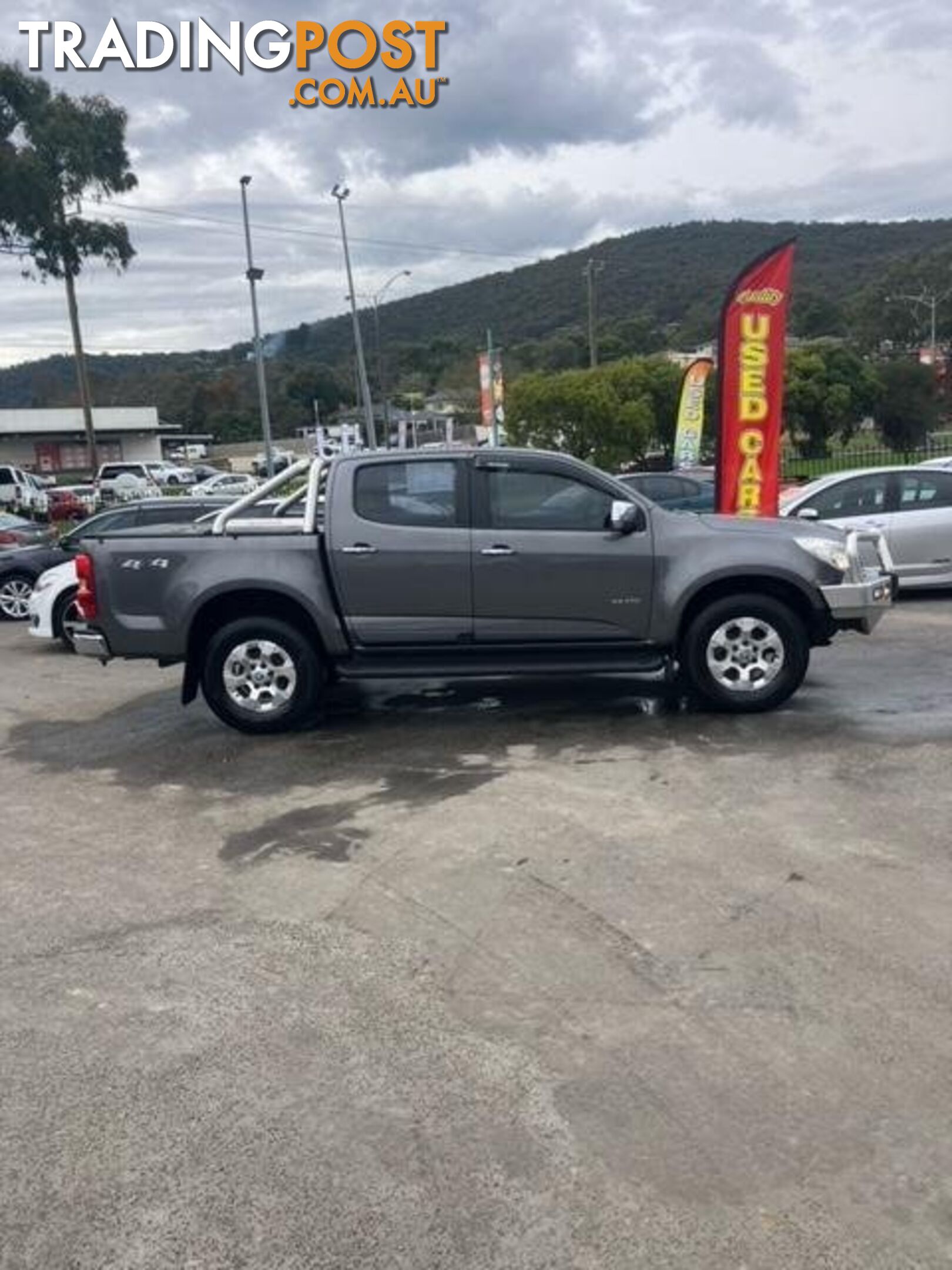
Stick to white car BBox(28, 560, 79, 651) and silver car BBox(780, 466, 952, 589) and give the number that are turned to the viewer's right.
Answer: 0

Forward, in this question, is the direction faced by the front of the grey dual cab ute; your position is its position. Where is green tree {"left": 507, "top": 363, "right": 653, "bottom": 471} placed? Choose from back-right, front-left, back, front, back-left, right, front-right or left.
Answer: left

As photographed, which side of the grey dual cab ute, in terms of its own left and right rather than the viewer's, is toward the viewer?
right

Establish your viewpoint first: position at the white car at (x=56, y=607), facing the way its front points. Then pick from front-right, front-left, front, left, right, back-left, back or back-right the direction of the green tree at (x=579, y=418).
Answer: back

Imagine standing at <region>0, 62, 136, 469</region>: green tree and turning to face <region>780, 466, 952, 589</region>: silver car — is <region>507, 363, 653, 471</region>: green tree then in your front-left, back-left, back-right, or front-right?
front-left

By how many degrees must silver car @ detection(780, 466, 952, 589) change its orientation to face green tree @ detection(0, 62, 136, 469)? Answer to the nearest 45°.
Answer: approximately 45° to its right

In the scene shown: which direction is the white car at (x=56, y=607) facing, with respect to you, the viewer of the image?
facing the viewer and to the left of the viewer

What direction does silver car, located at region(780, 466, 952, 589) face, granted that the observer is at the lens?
facing to the left of the viewer

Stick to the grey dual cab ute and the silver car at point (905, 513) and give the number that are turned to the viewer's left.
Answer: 1

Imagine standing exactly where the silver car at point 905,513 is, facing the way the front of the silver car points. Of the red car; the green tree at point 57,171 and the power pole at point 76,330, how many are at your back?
0

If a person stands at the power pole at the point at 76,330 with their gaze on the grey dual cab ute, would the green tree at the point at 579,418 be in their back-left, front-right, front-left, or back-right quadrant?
front-left

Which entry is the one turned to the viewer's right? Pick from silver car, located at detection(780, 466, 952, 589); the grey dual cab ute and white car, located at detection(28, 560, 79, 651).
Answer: the grey dual cab ute

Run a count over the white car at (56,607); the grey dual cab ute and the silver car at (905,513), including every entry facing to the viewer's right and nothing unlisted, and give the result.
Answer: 1

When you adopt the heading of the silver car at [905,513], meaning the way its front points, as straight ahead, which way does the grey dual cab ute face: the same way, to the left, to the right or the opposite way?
the opposite way

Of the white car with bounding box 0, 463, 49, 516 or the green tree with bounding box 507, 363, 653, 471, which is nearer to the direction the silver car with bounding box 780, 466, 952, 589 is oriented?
the white car

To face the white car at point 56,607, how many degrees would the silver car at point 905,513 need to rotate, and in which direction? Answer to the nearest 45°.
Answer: approximately 45° to its left
